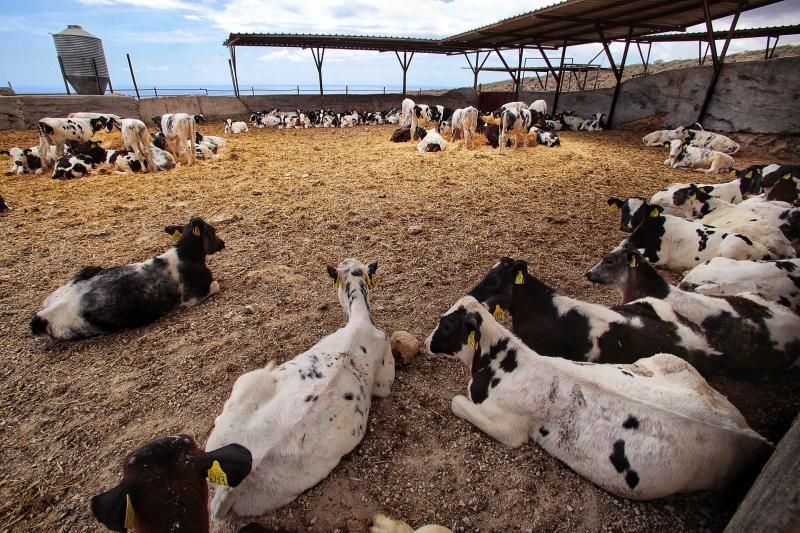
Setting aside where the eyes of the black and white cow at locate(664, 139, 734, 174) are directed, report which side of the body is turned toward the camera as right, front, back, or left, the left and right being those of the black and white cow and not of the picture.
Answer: left

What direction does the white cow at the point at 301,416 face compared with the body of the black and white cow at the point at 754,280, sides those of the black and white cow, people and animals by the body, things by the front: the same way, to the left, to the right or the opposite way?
to the right

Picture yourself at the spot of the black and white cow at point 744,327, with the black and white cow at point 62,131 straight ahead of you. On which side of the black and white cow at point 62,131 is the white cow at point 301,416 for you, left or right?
left

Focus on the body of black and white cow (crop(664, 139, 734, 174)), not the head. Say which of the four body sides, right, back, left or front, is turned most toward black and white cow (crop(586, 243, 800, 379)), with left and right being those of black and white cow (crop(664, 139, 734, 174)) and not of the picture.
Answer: left

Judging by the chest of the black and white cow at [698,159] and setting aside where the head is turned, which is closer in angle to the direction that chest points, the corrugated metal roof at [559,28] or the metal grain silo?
the metal grain silo

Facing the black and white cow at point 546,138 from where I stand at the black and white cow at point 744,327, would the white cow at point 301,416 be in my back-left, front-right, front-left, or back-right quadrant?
back-left

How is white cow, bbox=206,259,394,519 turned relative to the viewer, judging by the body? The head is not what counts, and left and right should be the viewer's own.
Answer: facing away from the viewer and to the right of the viewer

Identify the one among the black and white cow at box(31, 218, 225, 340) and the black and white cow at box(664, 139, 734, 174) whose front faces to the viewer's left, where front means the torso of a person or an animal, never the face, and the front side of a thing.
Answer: the black and white cow at box(664, 139, 734, 174)

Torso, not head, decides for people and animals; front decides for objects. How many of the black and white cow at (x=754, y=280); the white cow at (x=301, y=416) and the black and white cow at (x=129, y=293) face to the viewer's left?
1

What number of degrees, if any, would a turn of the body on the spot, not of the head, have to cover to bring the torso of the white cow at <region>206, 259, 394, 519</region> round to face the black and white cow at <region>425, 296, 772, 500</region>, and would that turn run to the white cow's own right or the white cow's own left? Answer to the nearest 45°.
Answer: approximately 45° to the white cow's own right

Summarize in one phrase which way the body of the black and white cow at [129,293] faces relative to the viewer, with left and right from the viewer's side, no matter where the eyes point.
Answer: facing away from the viewer and to the right of the viewer

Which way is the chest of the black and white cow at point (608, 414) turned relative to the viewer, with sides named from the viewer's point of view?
facing away from the viewer and to the left of the viewer

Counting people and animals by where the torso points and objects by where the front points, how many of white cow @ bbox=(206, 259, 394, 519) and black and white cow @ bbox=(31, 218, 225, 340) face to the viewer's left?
0

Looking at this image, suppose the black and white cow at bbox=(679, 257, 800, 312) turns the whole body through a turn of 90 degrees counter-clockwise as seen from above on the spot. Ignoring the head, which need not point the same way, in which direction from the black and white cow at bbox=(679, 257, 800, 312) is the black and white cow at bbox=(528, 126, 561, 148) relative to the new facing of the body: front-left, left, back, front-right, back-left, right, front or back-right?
back-right

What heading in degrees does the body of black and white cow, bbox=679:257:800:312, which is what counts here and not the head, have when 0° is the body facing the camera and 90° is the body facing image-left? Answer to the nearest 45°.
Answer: approximately 90°

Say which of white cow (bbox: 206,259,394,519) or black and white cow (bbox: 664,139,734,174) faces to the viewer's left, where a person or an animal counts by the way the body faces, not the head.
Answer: the black and white cow

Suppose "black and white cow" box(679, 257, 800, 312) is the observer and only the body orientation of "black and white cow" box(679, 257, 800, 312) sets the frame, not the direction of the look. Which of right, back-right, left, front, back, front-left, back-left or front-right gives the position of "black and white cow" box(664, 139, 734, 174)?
right

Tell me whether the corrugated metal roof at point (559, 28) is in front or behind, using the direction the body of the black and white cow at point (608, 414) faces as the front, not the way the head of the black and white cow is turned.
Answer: in front

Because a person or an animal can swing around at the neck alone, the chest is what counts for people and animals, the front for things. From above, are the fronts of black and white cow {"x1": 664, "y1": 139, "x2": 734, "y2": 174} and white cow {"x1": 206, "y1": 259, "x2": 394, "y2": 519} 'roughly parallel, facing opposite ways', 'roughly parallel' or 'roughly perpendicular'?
roughly perpendicular
